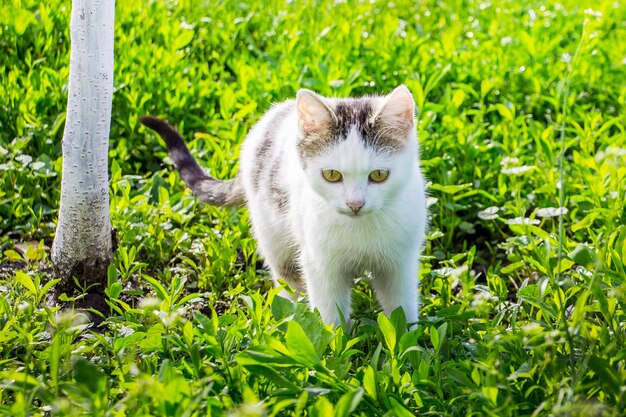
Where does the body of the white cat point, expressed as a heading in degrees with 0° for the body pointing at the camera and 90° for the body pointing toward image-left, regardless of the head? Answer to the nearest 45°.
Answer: approximately 315°

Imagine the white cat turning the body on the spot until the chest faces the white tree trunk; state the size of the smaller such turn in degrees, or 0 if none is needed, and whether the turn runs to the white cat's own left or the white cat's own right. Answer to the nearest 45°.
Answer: approximately 135° to the white cat's own right

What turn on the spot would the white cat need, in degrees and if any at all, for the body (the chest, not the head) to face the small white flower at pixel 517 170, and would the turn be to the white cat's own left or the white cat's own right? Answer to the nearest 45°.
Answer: approximately 90° to the white cat's own left

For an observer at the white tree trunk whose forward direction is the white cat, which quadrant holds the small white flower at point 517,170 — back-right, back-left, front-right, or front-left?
front-left

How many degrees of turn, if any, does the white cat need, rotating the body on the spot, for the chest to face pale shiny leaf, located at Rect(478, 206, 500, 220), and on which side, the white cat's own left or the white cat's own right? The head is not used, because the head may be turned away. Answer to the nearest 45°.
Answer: approximately 90° to the white cat's own left

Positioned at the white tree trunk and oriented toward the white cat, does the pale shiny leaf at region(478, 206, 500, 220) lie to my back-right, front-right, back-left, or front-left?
front-left

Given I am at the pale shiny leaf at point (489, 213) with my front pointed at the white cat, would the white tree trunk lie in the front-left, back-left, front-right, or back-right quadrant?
front-right
